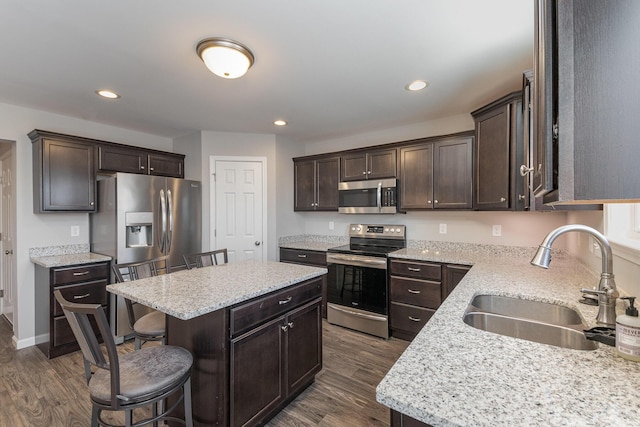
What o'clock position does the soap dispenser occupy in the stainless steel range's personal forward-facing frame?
The soap dispenser is roughly at 10 o'clock from the stainless steel range.

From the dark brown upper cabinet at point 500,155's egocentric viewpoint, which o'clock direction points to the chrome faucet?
The chrome faucet is roughly at 10 o'clock from the dark brown upper cabinet.

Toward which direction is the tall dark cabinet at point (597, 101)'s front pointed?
to the viewer's left

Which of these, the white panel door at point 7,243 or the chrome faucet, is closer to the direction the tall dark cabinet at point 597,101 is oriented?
the white panel door

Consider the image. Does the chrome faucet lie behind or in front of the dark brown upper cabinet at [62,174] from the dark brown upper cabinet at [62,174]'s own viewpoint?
in front

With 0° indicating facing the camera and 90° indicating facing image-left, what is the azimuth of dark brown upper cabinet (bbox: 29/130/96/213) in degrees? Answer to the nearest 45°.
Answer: approximately 315°

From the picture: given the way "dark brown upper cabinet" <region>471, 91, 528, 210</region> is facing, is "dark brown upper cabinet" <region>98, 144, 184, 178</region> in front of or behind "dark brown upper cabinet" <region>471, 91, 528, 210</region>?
in front

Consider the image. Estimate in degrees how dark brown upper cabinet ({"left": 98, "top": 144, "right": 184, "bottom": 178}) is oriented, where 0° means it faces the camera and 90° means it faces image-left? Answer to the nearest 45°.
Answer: approximately 315°

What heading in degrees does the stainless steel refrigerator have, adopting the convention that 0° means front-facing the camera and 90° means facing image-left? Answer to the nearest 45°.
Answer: approximately 315°
